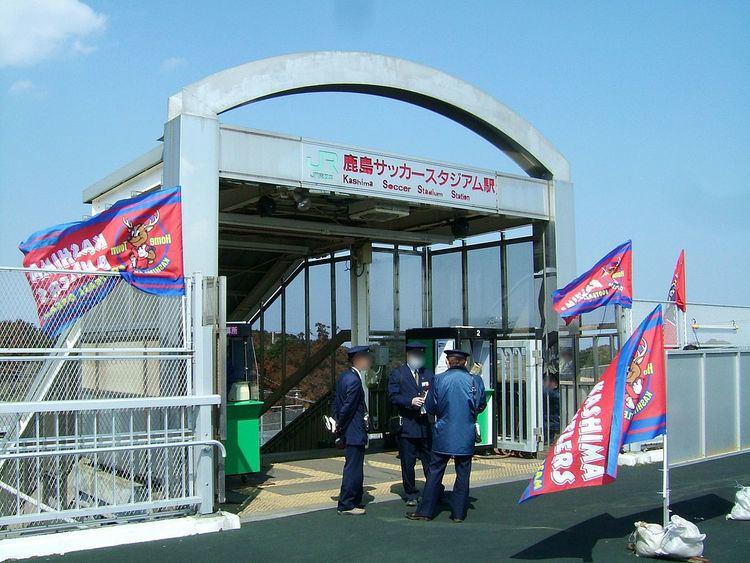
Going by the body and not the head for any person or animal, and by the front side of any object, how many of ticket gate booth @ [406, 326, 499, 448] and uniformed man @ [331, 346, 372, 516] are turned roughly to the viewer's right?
1

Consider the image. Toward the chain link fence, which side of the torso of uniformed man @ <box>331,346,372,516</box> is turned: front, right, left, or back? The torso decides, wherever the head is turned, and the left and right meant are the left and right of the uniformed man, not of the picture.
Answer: back

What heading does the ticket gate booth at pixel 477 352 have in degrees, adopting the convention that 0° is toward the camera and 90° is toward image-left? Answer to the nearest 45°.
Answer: approximately 0°

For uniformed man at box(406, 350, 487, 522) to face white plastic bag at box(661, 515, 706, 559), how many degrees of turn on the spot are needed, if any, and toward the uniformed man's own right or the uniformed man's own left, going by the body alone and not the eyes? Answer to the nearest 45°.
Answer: approximately 135° to the uniformed man's own right

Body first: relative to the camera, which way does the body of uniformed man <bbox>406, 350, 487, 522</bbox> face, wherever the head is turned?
away from the camera

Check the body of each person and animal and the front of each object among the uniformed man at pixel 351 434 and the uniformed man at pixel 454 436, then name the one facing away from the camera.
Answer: the uniformed man at pixel 454 436

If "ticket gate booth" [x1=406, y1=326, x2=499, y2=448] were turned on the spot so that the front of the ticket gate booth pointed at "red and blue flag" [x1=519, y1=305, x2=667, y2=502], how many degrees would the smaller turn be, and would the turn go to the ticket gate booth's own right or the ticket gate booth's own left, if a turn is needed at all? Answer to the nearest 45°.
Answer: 0° — it already faces it

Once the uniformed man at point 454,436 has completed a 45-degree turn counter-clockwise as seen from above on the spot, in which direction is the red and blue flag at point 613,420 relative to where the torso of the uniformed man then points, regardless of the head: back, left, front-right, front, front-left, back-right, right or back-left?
back

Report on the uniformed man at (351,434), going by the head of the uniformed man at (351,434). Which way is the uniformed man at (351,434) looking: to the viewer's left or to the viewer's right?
to the viewer's right

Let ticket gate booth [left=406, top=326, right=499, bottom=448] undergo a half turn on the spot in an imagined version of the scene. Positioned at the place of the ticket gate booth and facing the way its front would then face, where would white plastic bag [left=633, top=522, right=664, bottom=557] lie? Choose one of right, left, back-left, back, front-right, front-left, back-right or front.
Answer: back

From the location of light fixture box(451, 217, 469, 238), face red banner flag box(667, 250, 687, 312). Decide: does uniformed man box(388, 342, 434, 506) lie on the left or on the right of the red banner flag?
right

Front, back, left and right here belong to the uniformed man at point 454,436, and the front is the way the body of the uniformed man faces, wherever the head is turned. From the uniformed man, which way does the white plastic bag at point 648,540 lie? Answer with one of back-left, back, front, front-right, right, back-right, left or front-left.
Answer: back-right

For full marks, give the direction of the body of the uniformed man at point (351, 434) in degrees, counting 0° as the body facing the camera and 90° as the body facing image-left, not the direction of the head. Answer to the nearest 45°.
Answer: approximately 270°

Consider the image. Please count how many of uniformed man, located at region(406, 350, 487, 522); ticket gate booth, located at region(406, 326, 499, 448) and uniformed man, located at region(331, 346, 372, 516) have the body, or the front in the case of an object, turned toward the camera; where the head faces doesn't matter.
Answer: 1

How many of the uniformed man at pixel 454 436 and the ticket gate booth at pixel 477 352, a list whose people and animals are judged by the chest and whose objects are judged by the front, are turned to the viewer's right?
0
